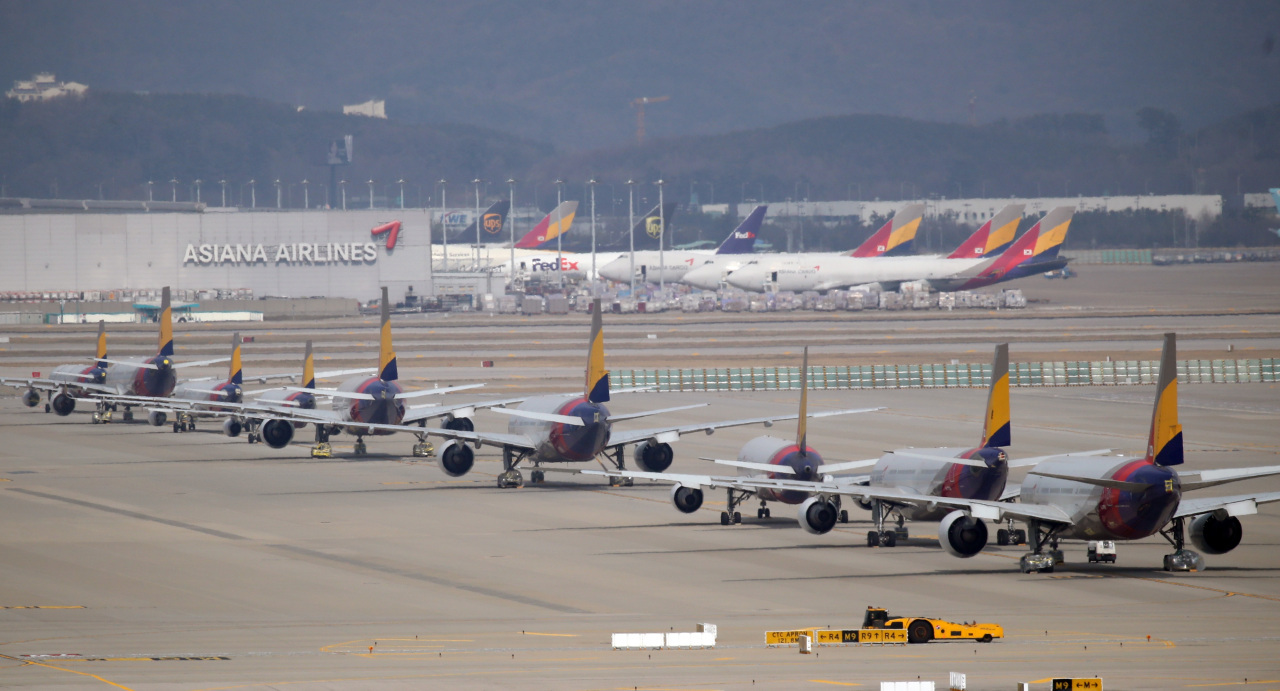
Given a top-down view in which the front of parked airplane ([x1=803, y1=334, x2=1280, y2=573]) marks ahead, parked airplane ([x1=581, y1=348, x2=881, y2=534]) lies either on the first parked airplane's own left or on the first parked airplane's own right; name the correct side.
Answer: on the first parked airplane's own left

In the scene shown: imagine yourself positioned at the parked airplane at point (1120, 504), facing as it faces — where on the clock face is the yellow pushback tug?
The yellow pushback tug is roughly at 7 o'clock from the parked airplane.

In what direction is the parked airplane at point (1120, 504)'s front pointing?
away from the camera

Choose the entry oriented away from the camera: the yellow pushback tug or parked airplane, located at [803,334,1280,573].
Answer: the parked airplane

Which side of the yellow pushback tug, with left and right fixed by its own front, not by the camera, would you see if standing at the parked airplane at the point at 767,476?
right

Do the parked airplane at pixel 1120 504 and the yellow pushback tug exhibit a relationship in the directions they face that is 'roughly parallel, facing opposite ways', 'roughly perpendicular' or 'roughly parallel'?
roughly perpendicular

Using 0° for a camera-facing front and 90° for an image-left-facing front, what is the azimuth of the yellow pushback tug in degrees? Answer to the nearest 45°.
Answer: approximately 90°
